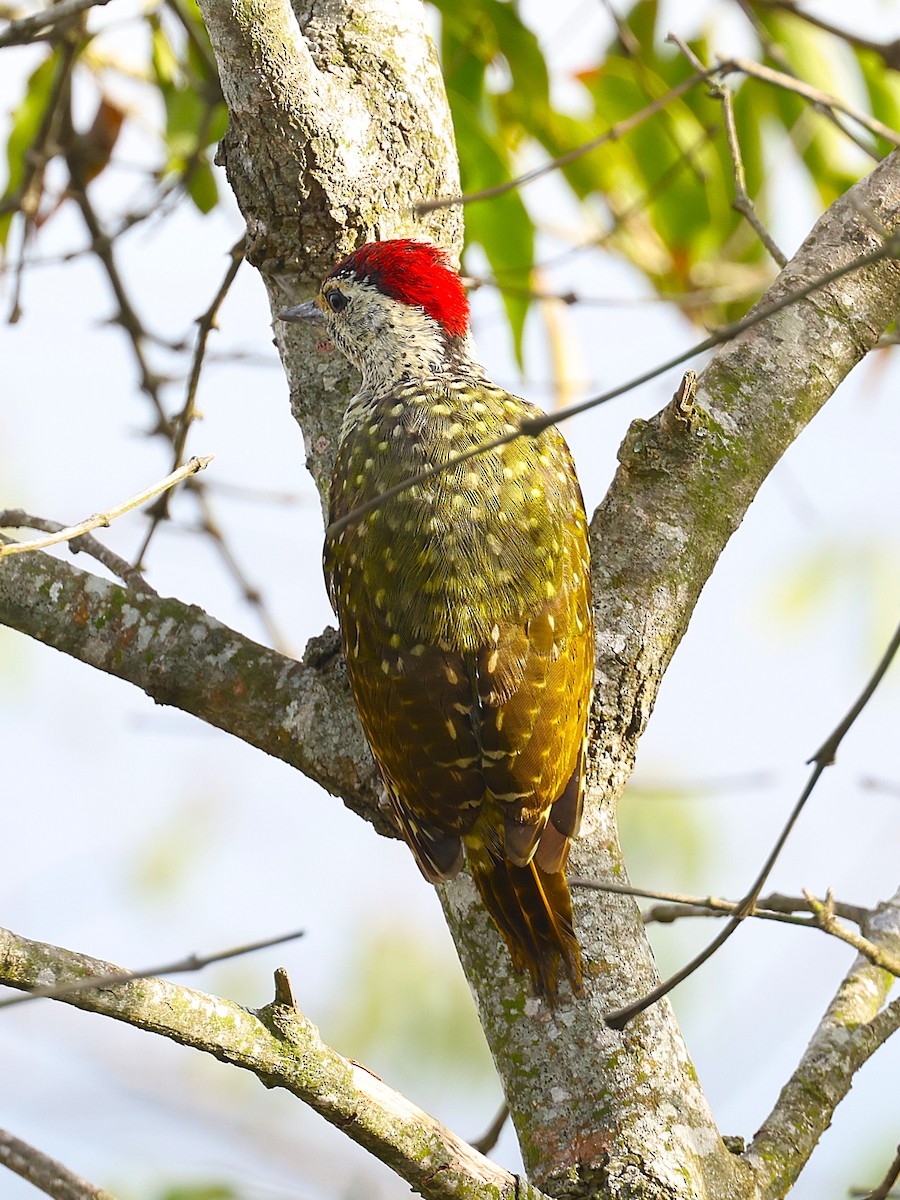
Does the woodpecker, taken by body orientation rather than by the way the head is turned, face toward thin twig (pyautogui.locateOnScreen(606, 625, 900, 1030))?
no

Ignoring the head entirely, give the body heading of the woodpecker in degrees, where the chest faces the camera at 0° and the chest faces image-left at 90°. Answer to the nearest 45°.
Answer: approximately 180°
